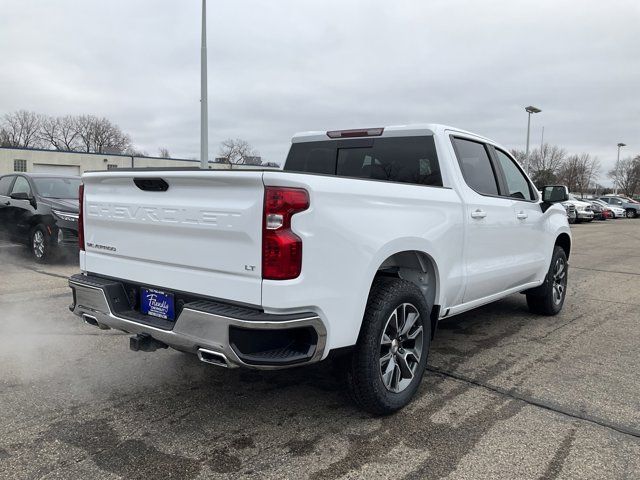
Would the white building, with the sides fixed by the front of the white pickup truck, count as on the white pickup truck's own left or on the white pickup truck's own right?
on the white pickup truck's own left

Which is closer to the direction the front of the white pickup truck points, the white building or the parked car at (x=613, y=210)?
the parked car

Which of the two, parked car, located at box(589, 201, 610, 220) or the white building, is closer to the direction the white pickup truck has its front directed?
the parked car

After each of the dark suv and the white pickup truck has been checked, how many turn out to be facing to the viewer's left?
0

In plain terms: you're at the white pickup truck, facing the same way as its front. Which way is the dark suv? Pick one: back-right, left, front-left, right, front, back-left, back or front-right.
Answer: left

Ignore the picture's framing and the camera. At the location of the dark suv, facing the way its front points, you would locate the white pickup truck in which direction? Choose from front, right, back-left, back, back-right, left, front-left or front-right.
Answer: front-right

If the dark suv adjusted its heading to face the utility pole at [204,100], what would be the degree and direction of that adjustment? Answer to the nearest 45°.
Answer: approximately 90° to its left

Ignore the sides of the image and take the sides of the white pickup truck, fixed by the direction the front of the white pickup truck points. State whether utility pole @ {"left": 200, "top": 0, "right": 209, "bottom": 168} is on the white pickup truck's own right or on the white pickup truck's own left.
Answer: on the white pickup truck's own left

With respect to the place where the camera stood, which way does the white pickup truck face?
facing away from the viewer and to the right of the viewer

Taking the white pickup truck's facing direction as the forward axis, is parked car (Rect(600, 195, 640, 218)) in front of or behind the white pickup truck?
in front

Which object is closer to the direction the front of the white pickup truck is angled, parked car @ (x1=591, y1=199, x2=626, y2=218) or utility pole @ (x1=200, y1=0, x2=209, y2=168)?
the parked car

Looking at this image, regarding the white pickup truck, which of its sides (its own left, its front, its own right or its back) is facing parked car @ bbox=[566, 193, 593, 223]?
front

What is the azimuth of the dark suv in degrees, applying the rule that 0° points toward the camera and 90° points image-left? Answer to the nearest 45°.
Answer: approximately 315°
